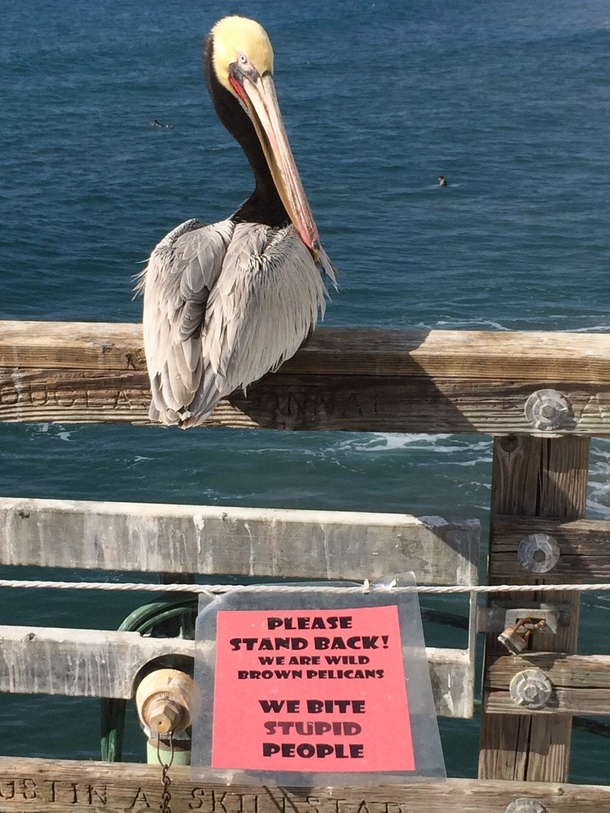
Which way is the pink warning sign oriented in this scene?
toward the camera

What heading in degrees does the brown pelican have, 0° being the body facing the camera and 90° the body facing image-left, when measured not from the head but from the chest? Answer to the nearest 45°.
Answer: approximately 225°

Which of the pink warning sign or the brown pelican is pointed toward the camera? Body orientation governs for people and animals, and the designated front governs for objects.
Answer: the pink warning sign

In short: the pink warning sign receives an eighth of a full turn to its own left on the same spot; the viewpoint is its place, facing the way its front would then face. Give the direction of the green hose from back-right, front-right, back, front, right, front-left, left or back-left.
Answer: back
